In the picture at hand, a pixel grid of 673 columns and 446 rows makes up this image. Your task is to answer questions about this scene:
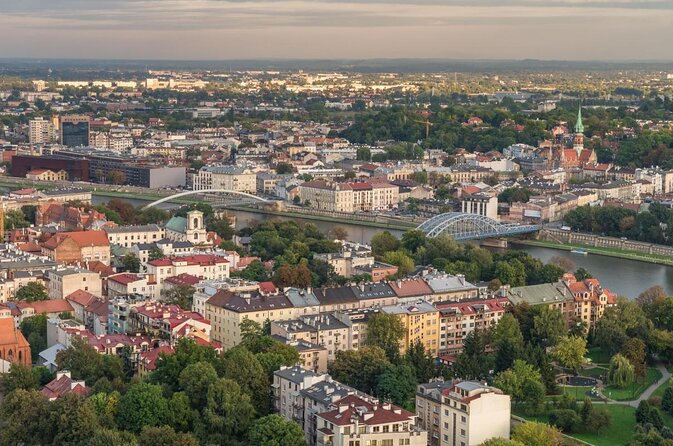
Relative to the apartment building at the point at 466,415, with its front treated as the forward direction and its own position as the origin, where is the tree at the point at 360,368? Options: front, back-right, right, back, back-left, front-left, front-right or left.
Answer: right

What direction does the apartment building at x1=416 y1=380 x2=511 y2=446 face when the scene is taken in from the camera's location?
facing the viewer and to the left of the viewer

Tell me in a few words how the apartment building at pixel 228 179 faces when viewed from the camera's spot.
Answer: facing the viewer

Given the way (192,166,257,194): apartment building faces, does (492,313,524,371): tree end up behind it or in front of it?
in front

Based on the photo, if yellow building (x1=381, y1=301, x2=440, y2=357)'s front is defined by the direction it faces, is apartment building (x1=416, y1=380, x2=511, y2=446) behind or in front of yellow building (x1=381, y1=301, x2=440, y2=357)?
in front

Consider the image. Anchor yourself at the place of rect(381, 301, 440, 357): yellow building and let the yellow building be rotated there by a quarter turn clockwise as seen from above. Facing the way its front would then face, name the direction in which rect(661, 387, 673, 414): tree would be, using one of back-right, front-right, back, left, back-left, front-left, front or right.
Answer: back-left

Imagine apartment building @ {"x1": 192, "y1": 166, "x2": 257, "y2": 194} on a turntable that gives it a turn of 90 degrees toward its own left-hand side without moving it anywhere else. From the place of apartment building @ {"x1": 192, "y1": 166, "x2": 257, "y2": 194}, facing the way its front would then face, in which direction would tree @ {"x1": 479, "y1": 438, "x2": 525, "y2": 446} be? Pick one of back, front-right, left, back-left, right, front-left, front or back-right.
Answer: right

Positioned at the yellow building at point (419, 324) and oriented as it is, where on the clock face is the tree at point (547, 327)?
The tree is roughly at 9 o'clock from the yellow building.

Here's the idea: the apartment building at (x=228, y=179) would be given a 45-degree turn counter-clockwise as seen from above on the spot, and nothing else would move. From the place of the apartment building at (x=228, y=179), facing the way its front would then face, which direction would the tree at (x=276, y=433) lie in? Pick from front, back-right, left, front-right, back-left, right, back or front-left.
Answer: front-right

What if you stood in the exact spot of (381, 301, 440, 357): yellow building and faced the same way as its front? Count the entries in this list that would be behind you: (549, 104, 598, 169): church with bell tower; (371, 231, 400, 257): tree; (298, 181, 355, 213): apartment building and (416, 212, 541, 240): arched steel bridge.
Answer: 4

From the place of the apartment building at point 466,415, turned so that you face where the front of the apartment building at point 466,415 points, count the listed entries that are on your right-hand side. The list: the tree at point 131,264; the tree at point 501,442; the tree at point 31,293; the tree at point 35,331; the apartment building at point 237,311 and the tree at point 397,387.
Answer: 5

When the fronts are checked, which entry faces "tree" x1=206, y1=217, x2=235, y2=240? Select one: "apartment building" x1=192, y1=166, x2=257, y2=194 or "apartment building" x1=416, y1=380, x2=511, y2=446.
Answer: "apartment building" x1=192, y1=166, x2=257, y2=194

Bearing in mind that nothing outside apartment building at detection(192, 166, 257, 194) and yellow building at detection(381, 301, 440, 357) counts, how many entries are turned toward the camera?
2

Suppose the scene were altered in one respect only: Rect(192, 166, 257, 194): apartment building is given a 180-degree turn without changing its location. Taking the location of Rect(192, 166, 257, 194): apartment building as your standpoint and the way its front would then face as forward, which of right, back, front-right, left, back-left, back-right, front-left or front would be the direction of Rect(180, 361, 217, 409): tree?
back

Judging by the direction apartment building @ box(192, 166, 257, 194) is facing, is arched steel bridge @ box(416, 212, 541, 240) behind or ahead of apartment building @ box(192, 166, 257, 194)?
ahead

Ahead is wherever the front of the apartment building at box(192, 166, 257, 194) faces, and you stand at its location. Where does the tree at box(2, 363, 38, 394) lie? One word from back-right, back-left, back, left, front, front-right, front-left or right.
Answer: front

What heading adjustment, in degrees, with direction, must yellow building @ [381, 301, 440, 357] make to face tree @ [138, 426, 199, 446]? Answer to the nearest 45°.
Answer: approximately 45° to its right
